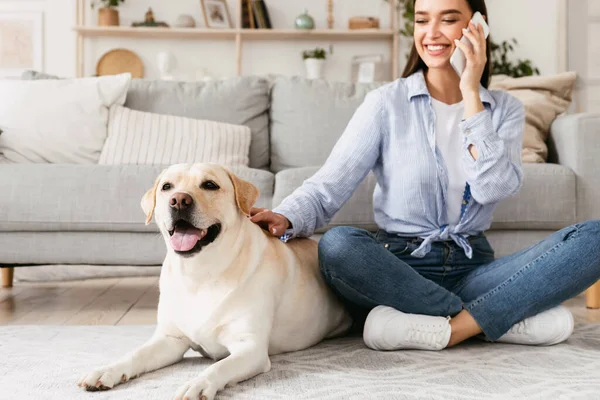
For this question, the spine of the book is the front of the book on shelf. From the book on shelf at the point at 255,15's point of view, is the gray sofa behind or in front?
in front

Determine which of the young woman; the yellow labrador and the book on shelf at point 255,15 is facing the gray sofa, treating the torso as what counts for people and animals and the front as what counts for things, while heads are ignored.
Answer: the book on shelf

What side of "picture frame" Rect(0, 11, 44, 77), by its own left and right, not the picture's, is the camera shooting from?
front

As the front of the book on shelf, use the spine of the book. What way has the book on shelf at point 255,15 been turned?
toward the camera

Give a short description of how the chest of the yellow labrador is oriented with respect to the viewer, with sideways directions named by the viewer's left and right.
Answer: facing the viewer and to the left of the viewer

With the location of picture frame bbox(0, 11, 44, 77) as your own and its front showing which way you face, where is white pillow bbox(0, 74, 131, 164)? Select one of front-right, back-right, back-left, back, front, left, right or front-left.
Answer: front

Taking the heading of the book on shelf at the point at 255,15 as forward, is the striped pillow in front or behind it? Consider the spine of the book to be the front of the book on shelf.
in front

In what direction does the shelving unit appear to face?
toward the camera

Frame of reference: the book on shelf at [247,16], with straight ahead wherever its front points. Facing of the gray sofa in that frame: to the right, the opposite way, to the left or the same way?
the same way

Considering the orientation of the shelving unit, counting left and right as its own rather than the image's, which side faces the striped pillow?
front

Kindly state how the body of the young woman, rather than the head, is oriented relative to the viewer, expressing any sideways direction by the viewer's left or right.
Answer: facing the viewer

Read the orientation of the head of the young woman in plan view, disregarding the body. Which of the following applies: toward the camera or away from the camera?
toward the camera

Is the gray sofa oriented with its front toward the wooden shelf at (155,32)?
no

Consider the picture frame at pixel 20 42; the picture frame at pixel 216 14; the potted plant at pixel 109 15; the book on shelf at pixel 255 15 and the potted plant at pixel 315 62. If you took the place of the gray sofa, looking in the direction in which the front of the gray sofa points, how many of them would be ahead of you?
0
